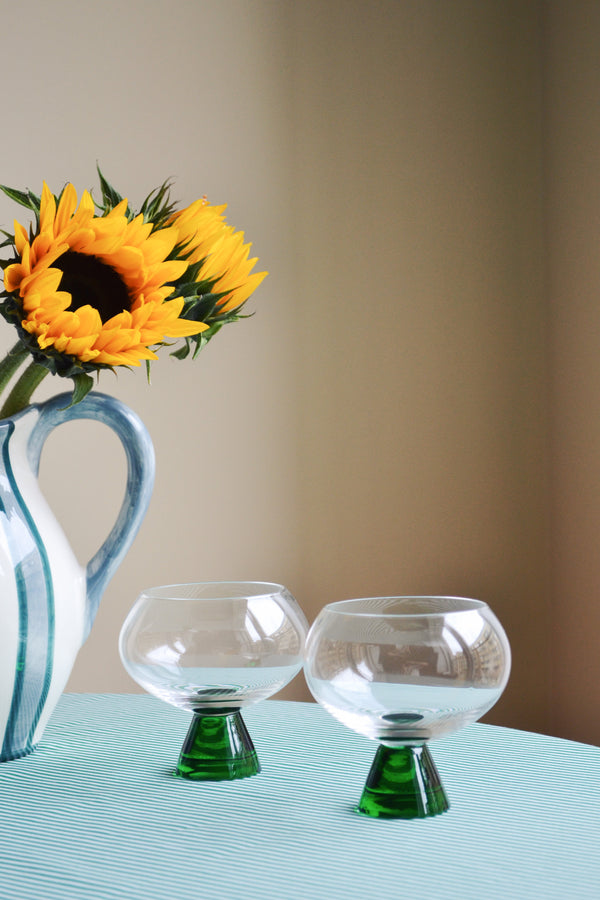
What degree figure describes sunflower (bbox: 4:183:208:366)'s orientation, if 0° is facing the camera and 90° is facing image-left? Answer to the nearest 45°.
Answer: approximately 0°

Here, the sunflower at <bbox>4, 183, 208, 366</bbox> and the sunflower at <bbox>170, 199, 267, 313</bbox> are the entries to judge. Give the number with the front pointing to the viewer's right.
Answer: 1

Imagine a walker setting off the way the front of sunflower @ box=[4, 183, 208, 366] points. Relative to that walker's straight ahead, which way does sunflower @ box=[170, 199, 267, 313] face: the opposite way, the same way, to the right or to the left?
to the left

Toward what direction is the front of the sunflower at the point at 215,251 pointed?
to the viewer's right

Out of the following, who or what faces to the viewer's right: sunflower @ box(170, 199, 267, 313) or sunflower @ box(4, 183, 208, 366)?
sunflower @ box(170, 199, 267, 313)
